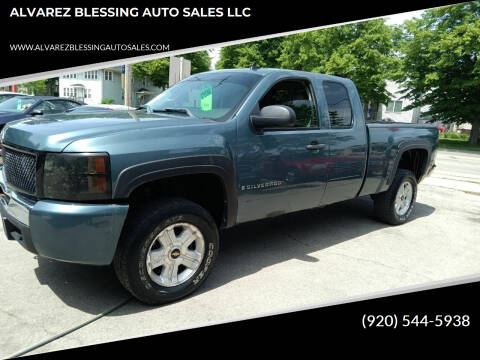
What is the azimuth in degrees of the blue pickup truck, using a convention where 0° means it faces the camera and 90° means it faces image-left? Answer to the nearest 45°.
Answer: approximately 45°

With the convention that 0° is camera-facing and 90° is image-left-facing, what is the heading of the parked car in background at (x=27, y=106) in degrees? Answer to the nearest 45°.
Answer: approximately 45°

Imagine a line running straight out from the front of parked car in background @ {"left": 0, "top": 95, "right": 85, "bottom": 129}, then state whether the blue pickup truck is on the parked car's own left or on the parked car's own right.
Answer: on the parked car's own left

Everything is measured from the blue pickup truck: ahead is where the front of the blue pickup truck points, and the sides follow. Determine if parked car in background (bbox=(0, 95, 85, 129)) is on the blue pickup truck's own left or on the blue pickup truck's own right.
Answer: on the blue pickup truck's own right
